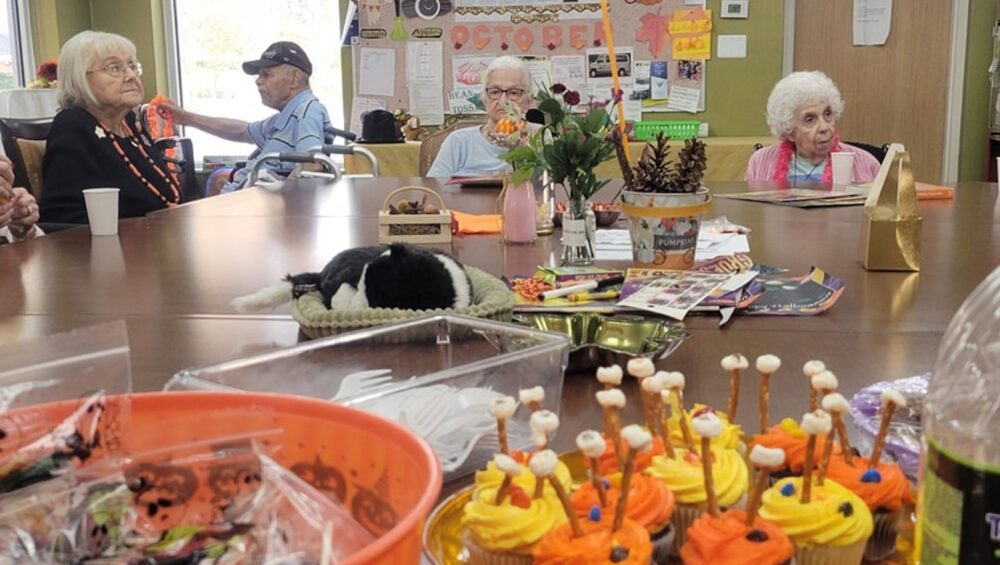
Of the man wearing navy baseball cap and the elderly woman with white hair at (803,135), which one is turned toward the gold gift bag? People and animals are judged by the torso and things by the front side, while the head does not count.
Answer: the elderly woman with white hair

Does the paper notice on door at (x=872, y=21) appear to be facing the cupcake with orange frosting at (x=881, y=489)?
yes

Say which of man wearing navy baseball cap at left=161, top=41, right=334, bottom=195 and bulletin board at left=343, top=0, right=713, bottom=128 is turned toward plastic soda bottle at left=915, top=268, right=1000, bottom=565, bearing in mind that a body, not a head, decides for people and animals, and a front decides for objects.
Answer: the bulletin board

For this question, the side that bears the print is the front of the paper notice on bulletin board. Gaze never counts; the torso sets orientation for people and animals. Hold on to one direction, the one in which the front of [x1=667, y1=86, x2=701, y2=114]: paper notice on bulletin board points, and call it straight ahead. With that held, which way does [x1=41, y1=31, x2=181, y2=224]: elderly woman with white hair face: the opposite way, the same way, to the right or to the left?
to the left

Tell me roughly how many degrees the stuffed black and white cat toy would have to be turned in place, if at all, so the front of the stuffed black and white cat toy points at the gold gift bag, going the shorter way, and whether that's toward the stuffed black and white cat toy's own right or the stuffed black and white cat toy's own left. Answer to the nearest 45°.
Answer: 0° — it already faces it

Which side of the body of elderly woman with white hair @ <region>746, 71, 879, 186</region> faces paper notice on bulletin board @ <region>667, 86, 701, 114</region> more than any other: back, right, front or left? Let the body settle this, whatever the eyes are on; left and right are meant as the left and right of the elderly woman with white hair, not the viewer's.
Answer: back

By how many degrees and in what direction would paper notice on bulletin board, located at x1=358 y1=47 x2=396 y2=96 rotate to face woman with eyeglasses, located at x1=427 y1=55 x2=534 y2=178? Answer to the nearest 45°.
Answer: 0° — it already faces them

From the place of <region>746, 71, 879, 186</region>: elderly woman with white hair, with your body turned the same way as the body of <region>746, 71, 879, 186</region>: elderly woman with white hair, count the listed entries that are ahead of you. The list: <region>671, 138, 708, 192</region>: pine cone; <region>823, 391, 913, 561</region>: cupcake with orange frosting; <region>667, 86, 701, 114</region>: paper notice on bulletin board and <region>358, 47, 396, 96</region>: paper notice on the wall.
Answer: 2

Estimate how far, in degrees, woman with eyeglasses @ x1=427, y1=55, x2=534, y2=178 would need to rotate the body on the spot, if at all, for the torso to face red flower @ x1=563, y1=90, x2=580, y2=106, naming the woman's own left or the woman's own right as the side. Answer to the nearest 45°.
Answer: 0° — they already face it

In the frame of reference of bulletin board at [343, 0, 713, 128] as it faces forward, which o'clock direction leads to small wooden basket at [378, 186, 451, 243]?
The small wooden basket is roughly at 12 o'clock from the bulletin board.

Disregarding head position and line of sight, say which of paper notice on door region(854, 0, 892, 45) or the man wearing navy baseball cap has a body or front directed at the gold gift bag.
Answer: the paper notice on door

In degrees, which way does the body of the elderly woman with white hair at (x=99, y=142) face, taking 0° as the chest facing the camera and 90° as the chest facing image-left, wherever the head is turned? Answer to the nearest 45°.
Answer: approximately 315°

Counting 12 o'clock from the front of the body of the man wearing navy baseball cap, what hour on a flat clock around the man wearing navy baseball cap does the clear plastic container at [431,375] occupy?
The clear plastic container is roughly at 9 o'clock from the man wearing navy baseball cap.

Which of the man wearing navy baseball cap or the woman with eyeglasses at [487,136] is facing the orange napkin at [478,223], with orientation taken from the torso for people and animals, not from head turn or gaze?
the woman with eyeglasses
